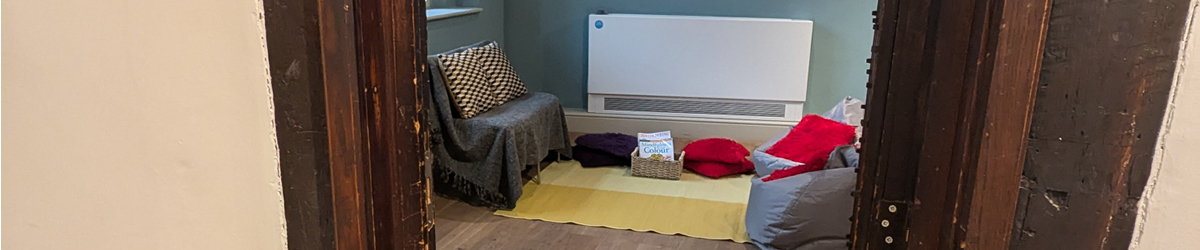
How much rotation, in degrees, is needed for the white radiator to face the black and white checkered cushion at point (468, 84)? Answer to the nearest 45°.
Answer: approximately 45° to its right

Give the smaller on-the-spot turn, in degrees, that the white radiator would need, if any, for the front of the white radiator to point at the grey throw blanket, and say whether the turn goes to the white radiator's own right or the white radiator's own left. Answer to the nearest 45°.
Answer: approximately 45° to the white radiator's own right

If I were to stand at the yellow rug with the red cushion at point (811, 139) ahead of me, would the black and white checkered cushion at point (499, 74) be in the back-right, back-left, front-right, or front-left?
back-left

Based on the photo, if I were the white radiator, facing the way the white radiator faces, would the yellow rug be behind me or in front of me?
in front

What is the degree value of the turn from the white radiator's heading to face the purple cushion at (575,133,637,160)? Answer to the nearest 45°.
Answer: approximately 45° to its right

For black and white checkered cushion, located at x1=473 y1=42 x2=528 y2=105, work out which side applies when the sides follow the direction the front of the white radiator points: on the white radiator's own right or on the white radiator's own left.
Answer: on the white radiator's own right

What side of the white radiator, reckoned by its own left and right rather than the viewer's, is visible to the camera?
front
